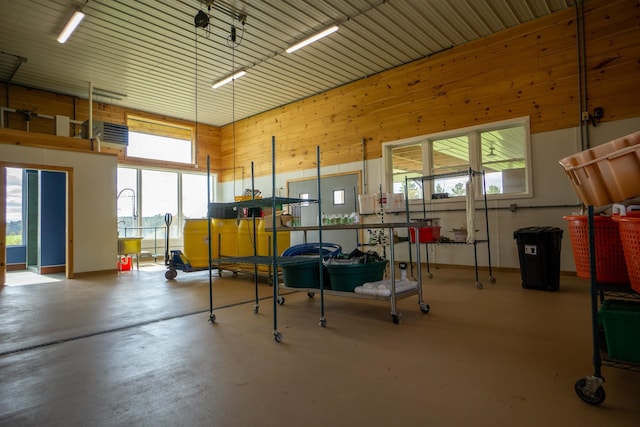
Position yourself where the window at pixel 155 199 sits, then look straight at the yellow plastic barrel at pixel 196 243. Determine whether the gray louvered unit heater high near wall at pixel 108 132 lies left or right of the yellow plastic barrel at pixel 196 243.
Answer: right

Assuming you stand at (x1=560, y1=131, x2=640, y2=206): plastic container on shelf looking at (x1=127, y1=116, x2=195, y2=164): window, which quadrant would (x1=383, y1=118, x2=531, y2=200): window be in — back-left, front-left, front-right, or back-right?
front-right

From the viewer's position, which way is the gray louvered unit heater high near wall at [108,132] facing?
facing the viewer and to the right of the viewer

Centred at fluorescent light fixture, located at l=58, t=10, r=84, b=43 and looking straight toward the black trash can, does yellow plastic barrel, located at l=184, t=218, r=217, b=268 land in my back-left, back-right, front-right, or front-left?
front-left

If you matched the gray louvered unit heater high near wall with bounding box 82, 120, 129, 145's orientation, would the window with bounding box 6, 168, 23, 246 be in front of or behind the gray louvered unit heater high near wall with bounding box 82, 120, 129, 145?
behind

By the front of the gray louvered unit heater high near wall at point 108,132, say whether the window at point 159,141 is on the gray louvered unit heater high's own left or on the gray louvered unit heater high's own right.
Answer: on the gray louvered unit heater high's own left

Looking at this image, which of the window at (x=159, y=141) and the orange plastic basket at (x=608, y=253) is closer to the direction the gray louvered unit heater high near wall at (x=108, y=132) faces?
the orange plastic basket

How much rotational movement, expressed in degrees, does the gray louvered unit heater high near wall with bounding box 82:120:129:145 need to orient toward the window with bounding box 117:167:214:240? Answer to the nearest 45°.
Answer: approximately 90° to its left

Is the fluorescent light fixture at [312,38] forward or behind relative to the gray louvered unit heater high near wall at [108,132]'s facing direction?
forward
